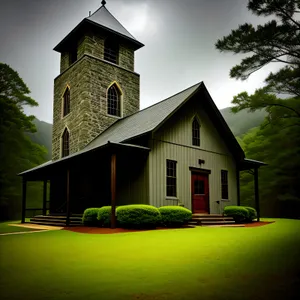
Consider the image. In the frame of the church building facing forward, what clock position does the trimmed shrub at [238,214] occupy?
The trimmed shrub is roughly at 11 o'clock from the church building.

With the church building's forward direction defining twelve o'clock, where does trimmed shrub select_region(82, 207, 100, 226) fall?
The trimmed shrub is roughly at 2 o'clock from the church building.

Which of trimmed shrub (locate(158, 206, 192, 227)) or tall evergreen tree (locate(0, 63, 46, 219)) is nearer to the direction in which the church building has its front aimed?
the trimmed shrub

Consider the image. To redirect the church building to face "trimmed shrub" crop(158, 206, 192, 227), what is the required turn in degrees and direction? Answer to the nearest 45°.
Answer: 0° — it already faces it

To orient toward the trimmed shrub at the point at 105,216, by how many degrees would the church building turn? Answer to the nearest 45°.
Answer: approximately 45° to its right

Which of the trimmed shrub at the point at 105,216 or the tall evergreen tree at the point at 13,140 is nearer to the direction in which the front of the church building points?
the trimmed shrub

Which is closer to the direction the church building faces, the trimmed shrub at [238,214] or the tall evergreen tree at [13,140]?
the trimmed shrub

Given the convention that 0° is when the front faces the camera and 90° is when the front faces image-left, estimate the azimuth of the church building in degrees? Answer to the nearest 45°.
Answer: approximately 315°
